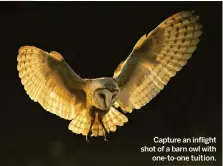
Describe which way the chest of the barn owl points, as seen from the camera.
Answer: toward the camera
